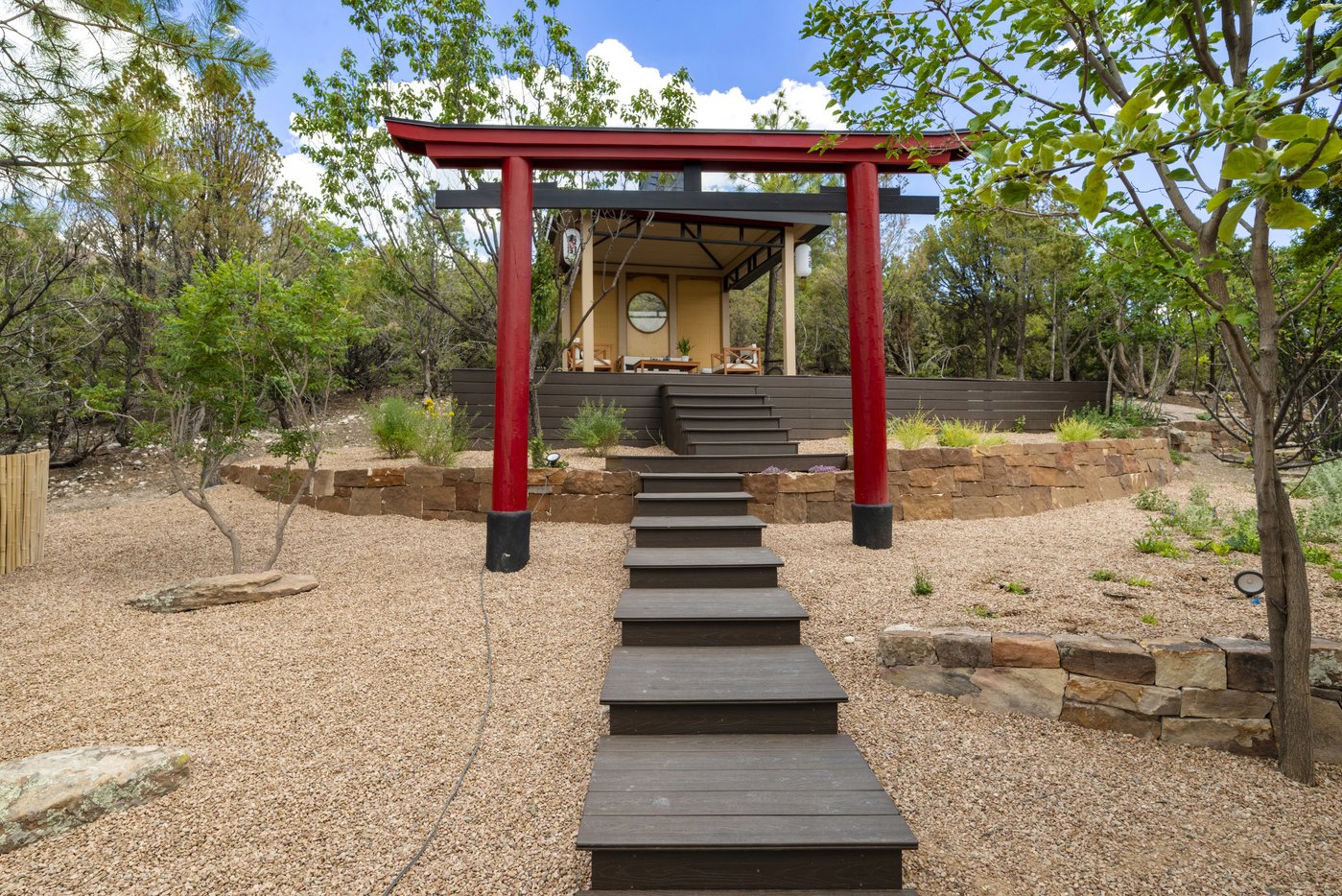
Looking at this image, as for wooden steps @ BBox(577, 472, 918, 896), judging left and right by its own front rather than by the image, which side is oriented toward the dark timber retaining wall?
back

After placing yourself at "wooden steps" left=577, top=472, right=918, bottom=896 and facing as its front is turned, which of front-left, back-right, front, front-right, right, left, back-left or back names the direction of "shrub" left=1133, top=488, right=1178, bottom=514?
back-left

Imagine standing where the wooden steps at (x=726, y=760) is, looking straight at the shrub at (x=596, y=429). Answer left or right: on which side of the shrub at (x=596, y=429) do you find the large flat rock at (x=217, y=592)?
left

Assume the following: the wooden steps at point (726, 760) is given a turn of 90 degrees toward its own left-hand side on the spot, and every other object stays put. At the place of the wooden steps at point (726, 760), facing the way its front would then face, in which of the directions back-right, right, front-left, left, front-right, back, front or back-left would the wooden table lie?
left

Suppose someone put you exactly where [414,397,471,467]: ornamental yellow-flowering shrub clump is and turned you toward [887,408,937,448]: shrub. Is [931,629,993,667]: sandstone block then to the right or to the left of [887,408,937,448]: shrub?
right

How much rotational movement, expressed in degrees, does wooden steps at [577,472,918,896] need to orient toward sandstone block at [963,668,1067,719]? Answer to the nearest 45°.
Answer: approximately 135° to its left

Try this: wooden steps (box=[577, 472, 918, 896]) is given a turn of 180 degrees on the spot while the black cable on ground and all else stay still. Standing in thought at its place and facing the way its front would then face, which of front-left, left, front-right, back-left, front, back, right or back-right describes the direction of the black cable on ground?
left

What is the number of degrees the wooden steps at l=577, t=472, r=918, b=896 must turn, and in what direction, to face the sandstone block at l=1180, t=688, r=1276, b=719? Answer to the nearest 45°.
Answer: approximately 90° to its left

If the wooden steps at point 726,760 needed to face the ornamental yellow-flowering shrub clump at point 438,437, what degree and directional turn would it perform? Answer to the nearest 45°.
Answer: approximately 135° to its right

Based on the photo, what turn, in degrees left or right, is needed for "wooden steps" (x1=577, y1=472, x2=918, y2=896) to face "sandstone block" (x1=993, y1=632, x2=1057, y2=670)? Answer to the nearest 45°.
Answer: approximately 135° to its left

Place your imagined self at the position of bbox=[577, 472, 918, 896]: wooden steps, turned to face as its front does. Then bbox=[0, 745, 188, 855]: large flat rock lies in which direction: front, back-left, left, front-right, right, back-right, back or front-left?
right

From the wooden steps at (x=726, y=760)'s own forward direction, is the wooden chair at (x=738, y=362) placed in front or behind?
behind

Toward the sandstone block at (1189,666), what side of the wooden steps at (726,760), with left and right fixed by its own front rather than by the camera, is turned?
left

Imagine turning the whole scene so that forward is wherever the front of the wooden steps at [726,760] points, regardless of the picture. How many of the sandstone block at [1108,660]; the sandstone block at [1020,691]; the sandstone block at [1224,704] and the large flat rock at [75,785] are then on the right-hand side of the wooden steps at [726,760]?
1

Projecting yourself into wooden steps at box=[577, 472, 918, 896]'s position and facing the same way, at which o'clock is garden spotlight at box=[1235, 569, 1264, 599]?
The garden spotlight is roughly at 8 o'clock from the wooden steps.

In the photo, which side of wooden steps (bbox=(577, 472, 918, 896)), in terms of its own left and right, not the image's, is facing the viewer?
front
